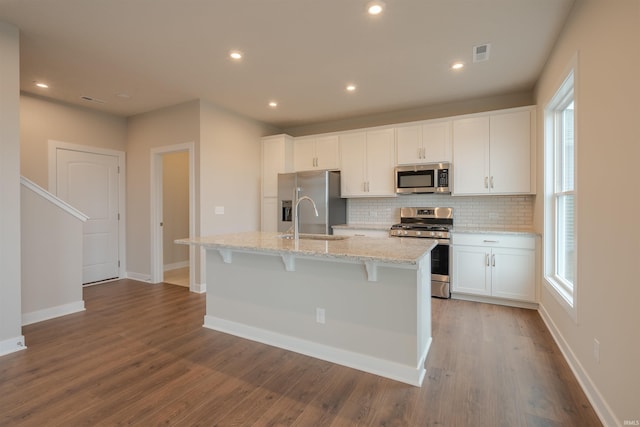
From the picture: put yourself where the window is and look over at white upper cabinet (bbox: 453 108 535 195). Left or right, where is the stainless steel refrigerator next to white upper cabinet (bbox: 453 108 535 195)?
left

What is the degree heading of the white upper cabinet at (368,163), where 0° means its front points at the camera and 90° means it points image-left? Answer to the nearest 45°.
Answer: approximately 0°

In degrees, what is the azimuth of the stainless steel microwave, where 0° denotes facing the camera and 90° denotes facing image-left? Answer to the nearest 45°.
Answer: approximately 0°

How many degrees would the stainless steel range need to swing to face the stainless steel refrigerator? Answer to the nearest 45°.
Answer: approximately 90° to its right

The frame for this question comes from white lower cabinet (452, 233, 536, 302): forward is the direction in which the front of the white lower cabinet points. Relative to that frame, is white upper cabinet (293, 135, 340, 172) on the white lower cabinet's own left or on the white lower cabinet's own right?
on the white lower cabinet's own right

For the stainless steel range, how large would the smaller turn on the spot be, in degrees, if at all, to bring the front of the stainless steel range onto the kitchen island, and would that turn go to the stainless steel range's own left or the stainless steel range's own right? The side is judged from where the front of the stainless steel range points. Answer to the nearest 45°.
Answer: approximately 45° to the stainless steel range's own right

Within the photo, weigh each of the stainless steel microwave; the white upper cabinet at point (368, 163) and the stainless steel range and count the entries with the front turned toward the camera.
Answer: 3

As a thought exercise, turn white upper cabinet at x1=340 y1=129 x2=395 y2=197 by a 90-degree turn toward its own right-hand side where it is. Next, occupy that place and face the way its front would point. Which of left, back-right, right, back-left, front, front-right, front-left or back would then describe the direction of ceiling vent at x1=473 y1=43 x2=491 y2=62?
back-left

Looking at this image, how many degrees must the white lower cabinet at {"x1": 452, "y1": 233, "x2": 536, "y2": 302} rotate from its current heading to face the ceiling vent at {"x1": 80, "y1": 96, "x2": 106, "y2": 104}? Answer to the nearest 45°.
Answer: approximately 45° to its right

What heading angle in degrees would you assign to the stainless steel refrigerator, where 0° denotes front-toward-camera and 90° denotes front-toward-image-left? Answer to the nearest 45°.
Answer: approximately 45°

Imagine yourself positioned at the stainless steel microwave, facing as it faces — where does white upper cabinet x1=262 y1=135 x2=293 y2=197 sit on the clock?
The white upper cabinet is roughly at 3 o'clock from the stainless steel microwave.

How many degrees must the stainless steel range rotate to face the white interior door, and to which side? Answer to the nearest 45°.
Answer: approximately 90° to its right
